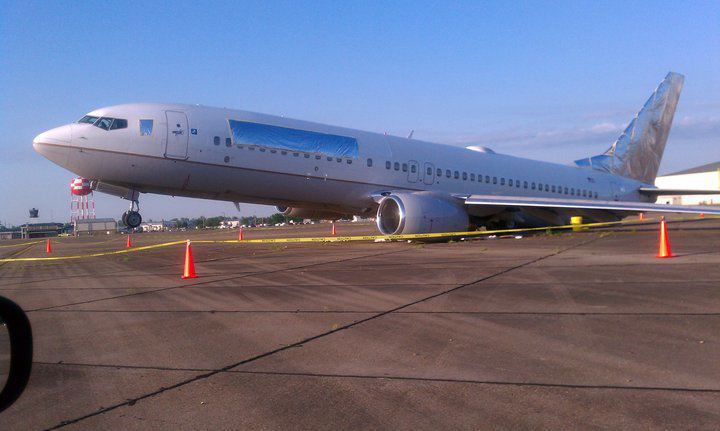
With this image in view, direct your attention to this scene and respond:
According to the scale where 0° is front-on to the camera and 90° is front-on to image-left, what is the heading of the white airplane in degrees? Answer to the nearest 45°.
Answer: approximately 45°
